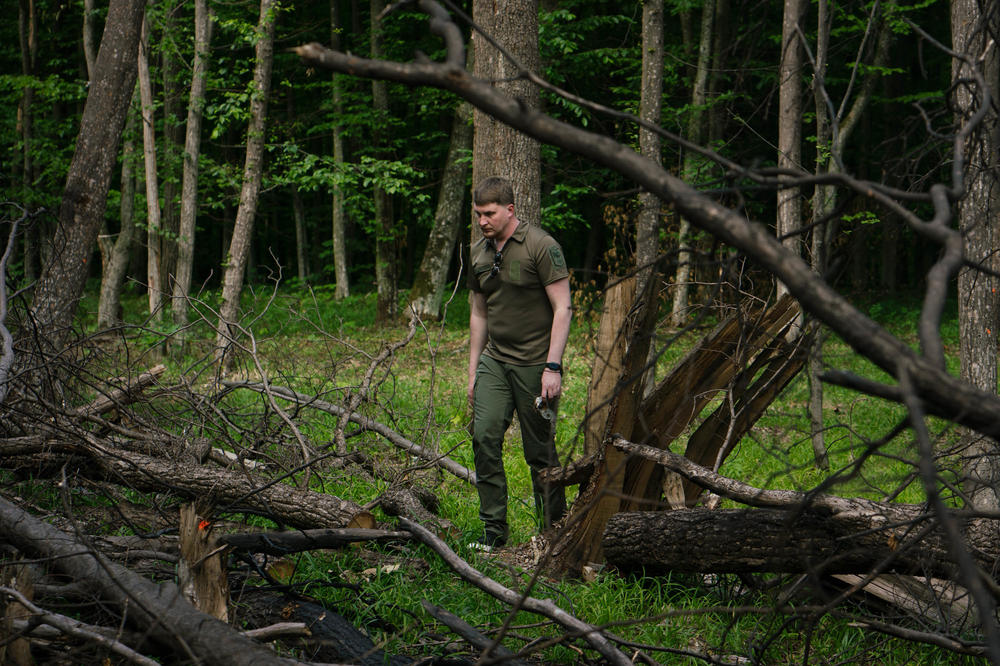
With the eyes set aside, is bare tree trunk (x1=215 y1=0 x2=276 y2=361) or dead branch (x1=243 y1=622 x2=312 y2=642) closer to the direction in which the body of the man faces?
the dead branch

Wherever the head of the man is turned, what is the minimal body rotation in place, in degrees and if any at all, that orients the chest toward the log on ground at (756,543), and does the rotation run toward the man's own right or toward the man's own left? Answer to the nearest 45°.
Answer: approximately 90° to the man's own left

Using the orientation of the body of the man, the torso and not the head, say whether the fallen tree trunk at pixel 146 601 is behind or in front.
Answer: in front

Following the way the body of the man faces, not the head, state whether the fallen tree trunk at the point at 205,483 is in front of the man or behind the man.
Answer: in front

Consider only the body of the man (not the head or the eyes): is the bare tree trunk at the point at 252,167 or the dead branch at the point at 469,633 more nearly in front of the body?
the dead branch

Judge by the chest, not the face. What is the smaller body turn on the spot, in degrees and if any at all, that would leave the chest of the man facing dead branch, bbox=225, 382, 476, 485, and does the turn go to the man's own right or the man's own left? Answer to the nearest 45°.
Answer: approximately 90° to the man's own right

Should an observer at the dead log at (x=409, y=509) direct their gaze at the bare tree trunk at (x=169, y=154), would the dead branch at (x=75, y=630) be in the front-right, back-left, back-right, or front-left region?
back-left

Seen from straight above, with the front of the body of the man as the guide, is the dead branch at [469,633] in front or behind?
in front

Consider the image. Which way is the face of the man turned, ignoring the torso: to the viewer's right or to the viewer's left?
to the viewer's left

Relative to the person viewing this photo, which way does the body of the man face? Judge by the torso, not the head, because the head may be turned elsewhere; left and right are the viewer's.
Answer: facing the viewer and to the left of the viewer
